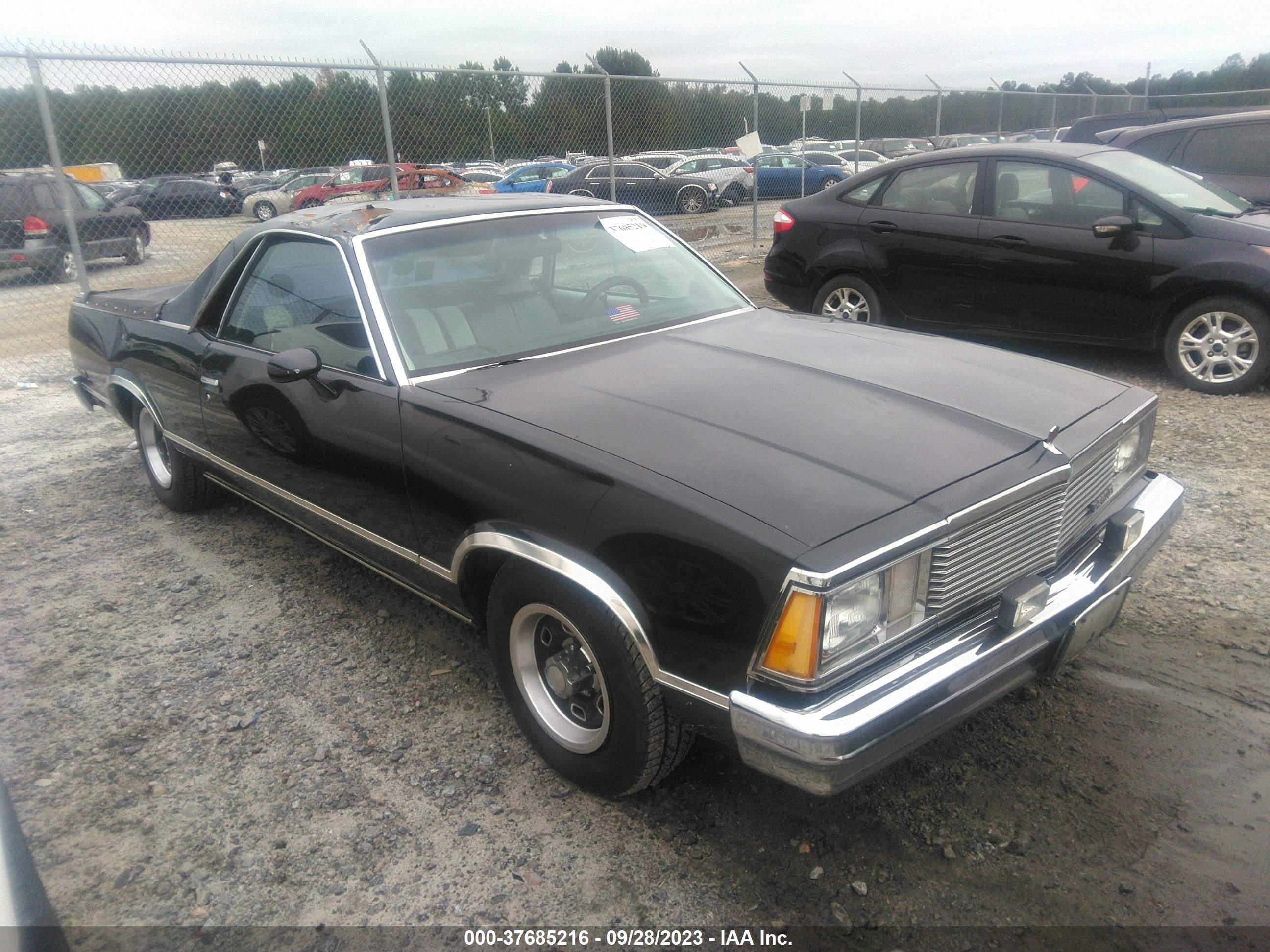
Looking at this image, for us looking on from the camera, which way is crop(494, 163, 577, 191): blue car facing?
facing to the left of the viewer

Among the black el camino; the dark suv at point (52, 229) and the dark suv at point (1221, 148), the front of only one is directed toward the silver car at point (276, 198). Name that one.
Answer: the dark suv at point (52, 229)

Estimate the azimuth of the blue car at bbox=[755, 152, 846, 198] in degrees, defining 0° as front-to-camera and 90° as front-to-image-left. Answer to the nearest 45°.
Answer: approximately 270°

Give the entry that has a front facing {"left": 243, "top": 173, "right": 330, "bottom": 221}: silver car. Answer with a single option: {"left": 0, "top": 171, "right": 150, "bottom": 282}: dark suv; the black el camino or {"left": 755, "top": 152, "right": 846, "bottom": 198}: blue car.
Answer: the dark suv

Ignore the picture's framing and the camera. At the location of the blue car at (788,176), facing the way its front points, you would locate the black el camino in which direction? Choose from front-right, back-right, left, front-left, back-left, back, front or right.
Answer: right

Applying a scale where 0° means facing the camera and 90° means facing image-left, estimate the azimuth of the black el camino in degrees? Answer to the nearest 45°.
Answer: approximately 315°

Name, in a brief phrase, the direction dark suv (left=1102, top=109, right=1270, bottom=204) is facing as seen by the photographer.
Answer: facing to the right of the viewer

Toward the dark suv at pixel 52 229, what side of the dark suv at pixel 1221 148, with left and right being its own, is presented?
back

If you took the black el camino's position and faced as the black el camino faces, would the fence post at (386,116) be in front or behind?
behind

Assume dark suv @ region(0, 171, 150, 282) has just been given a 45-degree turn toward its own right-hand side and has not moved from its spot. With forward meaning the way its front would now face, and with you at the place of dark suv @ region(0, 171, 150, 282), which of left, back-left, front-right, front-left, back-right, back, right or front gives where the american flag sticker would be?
right

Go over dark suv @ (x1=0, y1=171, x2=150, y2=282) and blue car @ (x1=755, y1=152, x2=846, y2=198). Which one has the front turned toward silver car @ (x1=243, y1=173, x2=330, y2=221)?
the dark suv

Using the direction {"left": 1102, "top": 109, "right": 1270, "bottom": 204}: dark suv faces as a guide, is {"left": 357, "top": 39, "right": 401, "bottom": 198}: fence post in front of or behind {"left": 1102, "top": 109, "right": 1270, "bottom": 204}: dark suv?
behind
